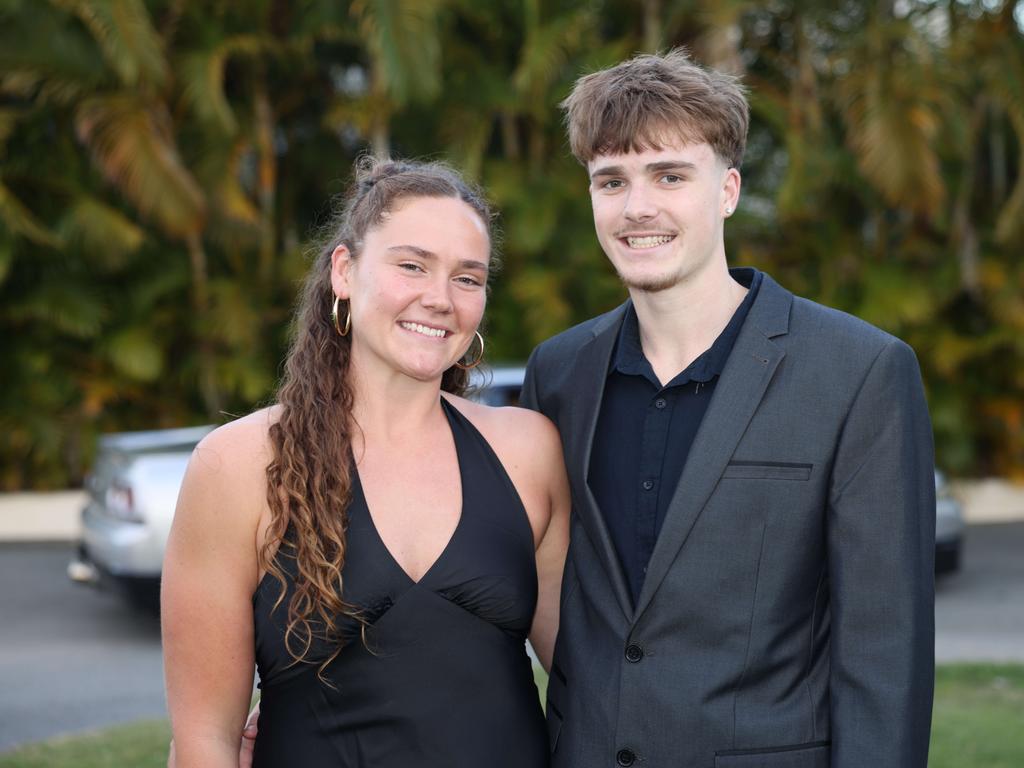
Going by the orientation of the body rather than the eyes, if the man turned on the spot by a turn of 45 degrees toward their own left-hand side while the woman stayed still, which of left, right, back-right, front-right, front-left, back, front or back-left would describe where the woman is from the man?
right

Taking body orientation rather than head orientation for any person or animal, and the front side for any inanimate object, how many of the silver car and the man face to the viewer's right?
1

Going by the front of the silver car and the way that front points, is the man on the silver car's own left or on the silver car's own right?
on the silver car's own right

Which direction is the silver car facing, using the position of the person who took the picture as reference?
facing to the right of the viewer
